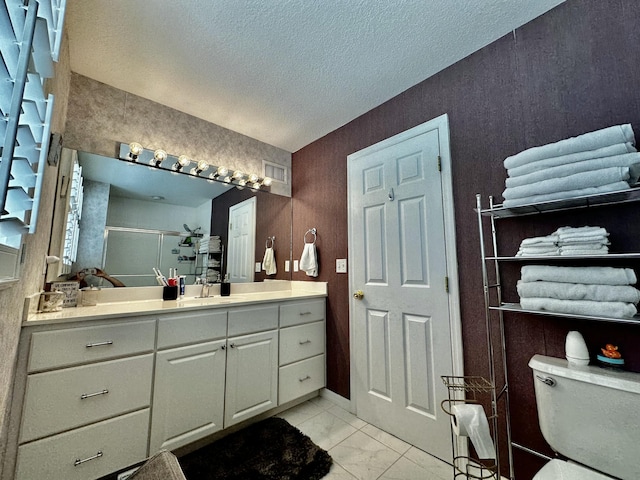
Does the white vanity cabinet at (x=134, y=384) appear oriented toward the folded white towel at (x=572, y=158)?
yes

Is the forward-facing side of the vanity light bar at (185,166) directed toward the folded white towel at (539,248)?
yes

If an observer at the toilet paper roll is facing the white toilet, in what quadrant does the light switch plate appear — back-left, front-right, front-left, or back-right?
back-left

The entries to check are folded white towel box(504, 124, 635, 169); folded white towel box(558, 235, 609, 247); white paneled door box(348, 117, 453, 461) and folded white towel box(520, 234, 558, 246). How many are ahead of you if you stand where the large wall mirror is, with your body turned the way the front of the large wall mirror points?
4

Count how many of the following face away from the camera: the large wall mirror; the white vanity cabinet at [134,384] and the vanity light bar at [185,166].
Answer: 0

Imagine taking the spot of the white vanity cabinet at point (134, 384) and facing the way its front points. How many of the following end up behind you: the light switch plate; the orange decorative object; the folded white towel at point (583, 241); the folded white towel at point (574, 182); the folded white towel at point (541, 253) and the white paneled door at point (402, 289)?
0

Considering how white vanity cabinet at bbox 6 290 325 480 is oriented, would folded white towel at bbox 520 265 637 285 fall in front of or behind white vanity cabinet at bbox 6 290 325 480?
in front

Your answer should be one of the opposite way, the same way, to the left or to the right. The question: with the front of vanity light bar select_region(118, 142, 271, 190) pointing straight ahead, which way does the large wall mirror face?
the same way

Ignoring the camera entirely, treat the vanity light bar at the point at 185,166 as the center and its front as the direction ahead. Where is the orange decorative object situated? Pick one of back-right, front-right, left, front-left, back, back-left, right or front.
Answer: front

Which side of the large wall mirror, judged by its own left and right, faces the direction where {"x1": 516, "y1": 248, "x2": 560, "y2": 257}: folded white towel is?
front

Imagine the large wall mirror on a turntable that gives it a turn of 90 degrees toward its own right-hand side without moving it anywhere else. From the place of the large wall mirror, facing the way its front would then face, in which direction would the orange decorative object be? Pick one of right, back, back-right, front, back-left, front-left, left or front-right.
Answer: left

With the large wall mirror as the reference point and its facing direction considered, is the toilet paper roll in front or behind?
in front

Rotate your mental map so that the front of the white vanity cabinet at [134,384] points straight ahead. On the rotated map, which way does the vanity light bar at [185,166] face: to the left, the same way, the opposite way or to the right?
the same way

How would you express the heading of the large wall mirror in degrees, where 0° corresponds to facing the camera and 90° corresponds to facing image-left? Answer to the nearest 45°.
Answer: approximately 315°

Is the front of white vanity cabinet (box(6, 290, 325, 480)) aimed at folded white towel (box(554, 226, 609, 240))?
yes

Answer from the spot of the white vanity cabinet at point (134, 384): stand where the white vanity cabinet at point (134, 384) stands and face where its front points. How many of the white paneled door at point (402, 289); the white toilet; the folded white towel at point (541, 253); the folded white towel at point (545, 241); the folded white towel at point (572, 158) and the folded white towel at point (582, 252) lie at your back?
0

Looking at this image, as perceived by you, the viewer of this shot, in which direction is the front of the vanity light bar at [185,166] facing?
facing the viewer and to the right of the viewer
